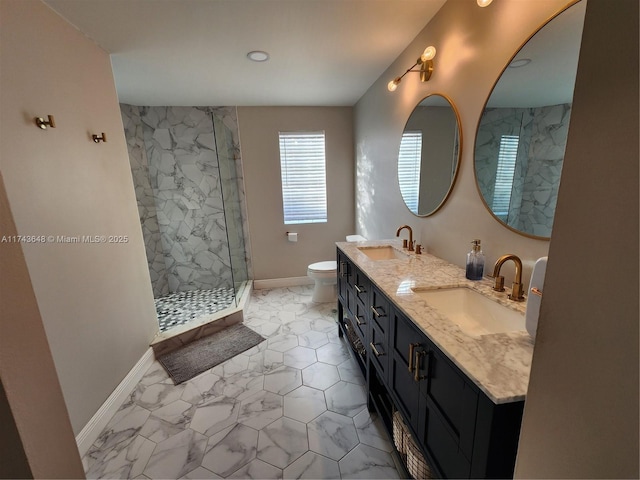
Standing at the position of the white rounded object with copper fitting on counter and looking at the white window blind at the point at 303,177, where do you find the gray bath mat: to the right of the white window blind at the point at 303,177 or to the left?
left

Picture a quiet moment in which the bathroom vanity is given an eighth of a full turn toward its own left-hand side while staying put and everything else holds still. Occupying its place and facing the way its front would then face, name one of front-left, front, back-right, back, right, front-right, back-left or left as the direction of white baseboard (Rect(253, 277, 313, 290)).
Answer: back-right

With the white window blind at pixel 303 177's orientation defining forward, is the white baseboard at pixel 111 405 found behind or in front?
in front

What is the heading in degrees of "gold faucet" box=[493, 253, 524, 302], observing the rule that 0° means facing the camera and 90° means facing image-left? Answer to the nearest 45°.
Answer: approximately 45°

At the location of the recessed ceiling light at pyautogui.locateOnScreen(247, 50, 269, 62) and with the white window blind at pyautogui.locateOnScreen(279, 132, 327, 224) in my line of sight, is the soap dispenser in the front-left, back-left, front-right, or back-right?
back-right

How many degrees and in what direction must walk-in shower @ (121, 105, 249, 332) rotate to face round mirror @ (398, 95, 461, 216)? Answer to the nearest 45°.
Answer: approximately 45° to its left
